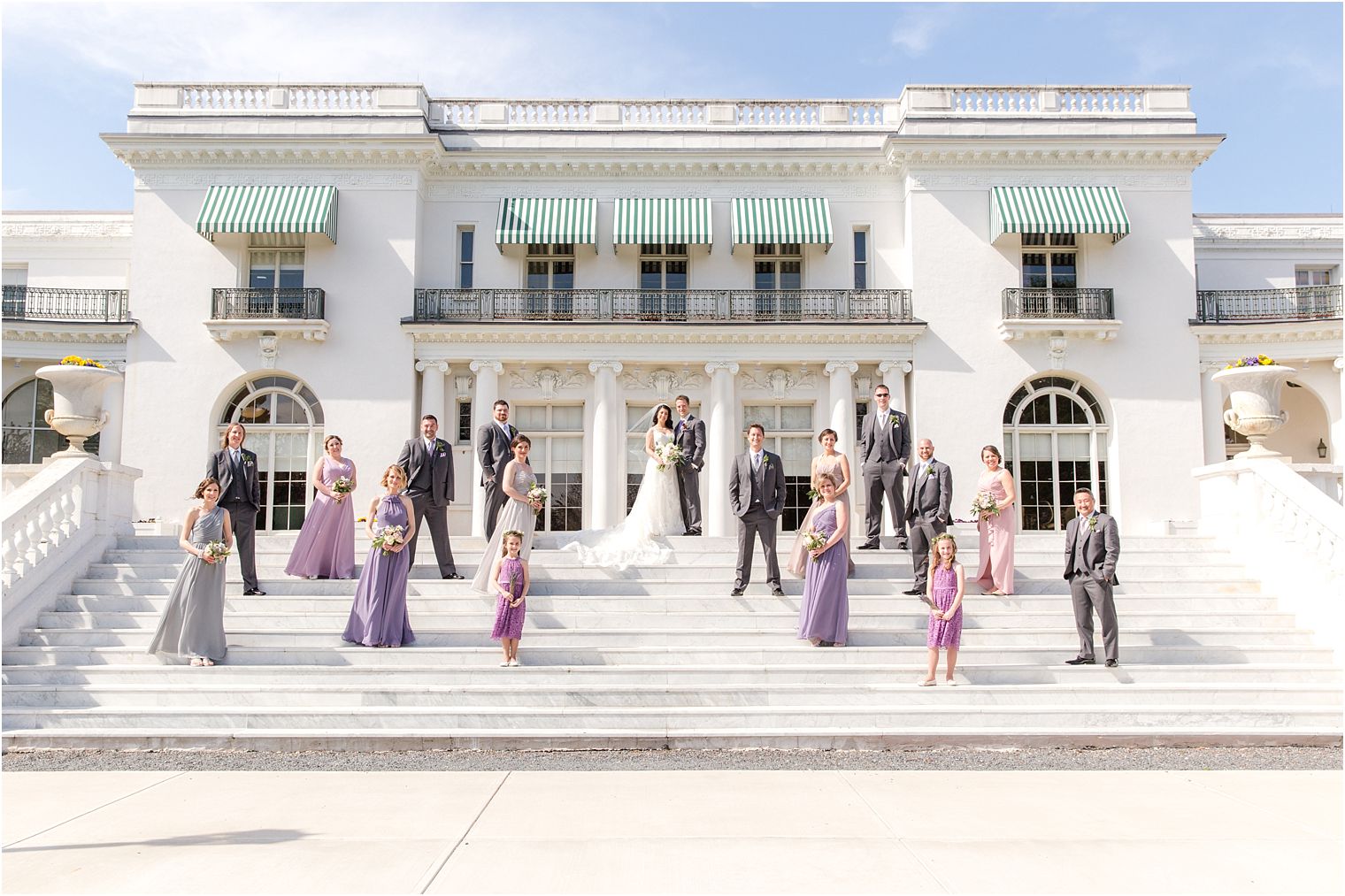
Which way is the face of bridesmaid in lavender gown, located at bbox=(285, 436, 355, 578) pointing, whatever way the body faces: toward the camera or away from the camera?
toward the camera

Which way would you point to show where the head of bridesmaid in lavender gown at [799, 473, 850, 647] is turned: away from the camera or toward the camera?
toward the camera

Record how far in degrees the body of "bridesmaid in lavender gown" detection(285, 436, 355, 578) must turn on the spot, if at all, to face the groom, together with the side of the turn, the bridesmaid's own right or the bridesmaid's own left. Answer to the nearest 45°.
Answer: approximately 45° to the bridesmaid's own left

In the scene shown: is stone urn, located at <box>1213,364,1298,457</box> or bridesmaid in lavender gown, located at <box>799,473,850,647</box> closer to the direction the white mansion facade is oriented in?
the bridesmaid in lavender gown

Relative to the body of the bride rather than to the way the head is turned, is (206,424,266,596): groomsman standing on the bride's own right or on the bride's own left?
on the bride's own right

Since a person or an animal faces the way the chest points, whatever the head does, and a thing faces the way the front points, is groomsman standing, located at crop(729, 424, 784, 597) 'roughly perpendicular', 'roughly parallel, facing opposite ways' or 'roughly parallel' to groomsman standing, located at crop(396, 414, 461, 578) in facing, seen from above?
roughly parallel

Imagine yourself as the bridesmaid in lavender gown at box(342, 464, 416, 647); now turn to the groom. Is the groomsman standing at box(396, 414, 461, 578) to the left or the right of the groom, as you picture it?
left

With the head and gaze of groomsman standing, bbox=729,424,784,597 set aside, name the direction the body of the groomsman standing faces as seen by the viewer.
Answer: toward the camera

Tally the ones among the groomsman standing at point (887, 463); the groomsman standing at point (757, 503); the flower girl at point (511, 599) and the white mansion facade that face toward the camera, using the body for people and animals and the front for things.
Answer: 4

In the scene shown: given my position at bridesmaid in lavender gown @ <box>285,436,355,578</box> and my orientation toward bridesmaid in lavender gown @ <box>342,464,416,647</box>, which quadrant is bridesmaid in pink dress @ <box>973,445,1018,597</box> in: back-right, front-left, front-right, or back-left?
front-left

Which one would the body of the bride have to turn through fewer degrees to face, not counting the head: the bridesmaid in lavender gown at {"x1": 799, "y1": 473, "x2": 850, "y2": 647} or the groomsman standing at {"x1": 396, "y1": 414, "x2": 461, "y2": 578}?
the bridesmaid in lavender gown

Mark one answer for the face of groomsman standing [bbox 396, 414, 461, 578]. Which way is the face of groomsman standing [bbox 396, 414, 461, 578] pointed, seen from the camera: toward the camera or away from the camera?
toward the camera

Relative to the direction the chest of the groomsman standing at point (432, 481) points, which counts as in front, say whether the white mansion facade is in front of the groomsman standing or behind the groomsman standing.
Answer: behind

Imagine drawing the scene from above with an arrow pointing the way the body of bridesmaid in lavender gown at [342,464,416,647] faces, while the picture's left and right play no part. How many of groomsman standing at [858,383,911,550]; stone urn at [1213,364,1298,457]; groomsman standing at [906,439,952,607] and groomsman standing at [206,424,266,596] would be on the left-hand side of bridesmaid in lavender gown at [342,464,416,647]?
3

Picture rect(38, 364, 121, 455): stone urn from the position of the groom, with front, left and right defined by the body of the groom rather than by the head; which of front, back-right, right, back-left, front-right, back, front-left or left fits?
front-right

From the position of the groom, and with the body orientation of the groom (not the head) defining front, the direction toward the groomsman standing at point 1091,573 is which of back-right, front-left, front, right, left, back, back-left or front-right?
left

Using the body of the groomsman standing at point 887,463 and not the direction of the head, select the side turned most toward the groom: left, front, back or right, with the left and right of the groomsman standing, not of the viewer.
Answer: right
